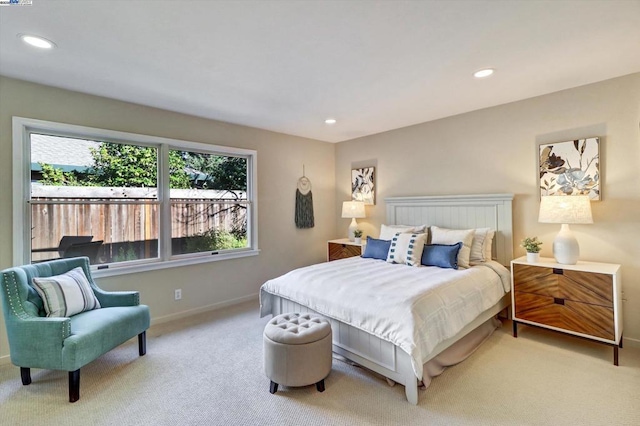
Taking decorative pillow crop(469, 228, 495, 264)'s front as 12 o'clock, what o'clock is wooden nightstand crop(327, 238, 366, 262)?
The wooden nightstand is roughly at 2 o'clock from the decorative pillow.

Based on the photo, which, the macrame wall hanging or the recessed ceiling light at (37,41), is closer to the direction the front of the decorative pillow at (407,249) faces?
the recessed ceiling light

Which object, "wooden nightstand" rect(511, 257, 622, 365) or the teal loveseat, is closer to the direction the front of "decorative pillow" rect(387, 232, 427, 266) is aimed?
the teal loveseat

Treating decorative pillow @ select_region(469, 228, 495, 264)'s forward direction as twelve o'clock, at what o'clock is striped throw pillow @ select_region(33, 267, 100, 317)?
The striped throw pillow is roughly at 12 o'clock from the decorative pillow.

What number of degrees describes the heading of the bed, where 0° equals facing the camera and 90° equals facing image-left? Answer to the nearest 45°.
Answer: approximately 45°

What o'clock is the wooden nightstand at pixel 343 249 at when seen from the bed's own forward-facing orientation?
The wooden nightstand is roughly at 4 o'clock from the bed.

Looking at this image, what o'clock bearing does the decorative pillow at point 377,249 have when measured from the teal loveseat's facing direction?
The decorative pillow is roughly at 11 o'clock from the teal loveseat.

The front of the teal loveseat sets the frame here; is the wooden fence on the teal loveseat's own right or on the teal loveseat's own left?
on the teal loveseat's own left

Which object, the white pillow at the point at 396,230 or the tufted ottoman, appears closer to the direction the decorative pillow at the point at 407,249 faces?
the tufted ottoman

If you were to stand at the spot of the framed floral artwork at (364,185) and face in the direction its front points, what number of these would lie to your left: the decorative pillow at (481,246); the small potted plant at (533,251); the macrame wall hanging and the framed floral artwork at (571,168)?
3

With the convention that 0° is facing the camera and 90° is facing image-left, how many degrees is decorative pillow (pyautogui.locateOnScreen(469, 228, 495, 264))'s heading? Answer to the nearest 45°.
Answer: approximately 45°
